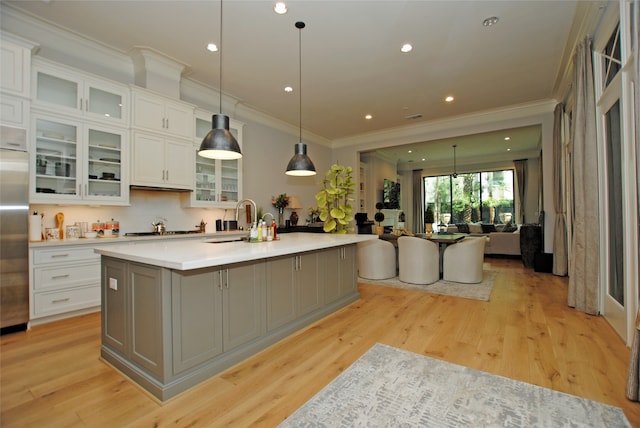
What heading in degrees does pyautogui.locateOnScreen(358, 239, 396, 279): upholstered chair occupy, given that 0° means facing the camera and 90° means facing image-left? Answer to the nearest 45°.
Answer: approximately 180°

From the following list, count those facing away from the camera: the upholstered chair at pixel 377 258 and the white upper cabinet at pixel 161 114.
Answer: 1

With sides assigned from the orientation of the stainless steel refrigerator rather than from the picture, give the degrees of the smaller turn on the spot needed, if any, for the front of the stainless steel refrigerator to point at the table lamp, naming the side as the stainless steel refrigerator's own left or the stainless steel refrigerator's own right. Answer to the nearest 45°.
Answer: approximately 45° to the stainless steel refrigerator's own left

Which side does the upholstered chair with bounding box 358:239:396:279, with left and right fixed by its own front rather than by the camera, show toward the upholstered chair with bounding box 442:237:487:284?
right
